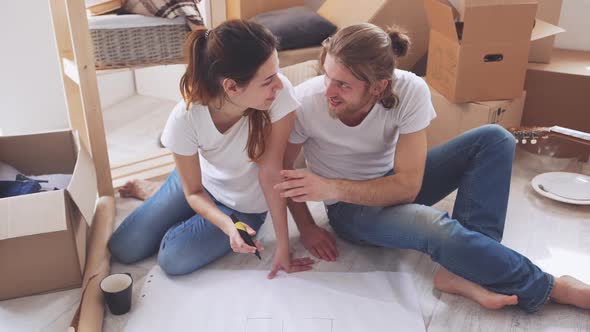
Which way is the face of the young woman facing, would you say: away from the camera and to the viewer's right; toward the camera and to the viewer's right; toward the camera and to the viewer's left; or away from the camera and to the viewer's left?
toward the camera and to the viewer's right

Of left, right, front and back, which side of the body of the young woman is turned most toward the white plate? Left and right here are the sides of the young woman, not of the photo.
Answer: left

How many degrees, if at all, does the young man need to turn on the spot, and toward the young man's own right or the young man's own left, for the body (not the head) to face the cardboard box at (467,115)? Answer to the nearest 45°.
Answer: approximately 180°

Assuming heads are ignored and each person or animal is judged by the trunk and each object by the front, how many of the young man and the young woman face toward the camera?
2

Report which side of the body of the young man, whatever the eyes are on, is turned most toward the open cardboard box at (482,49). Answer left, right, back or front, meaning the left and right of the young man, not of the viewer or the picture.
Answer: back

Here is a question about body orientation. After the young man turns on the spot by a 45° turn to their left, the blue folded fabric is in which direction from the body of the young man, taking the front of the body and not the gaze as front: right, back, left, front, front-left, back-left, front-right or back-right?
back-right

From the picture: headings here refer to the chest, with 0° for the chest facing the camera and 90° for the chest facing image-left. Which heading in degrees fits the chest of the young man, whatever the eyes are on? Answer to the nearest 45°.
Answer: approximately 0°

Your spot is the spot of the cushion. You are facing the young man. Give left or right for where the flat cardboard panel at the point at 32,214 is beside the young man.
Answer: right

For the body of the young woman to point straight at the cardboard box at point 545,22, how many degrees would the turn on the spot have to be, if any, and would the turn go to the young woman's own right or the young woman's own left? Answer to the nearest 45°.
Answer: approximately 135° to the young woman's own left

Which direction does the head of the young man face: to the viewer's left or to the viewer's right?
to the viewer's left
